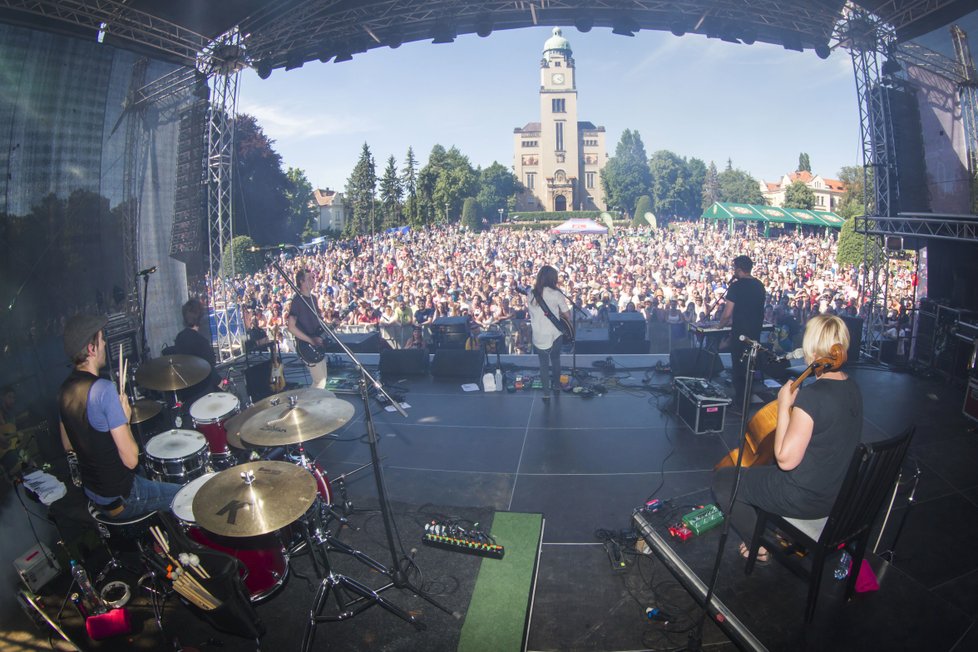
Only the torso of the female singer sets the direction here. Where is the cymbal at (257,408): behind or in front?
behind

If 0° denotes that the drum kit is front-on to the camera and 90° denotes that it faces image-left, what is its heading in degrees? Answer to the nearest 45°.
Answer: approximately 270°

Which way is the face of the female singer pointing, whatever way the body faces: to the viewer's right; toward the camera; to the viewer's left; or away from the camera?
away from the camera

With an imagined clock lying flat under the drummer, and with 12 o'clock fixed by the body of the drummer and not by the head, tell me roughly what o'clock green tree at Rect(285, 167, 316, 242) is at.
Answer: The green tree is roughly at 11 o'clock from the drummer.

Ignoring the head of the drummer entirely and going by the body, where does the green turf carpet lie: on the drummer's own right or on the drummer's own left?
on the drummer's own right

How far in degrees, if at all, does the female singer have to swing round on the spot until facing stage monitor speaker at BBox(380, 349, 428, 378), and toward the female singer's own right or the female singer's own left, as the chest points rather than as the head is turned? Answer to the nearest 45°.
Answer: approximately 45° to the female singer's own left

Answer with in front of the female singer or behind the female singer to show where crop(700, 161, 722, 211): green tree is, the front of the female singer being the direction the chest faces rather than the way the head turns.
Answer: in front

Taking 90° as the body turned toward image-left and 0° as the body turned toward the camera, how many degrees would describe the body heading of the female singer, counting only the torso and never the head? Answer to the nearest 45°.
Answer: approximately 180°

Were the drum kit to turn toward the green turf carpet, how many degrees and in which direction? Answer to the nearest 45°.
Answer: approximately 45° to its right

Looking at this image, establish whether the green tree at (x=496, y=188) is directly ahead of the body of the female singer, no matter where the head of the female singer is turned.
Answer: yes

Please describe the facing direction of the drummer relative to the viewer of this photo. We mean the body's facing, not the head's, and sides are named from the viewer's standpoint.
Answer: facing away from the viewer and to the right of the viewer
